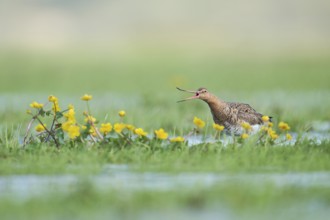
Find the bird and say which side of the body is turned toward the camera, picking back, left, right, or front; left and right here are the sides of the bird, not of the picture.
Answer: left

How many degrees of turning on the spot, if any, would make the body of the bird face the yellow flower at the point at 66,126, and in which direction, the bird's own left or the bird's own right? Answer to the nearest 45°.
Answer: approximately 45° to the bird's own left

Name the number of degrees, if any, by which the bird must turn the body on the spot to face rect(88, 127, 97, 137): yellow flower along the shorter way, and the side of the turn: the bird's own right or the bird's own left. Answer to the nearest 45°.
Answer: approximately 45° to the bird's own left

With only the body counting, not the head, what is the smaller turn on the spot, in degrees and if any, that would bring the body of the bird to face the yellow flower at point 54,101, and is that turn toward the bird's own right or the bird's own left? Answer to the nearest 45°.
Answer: approximately 45° to the bird's own left

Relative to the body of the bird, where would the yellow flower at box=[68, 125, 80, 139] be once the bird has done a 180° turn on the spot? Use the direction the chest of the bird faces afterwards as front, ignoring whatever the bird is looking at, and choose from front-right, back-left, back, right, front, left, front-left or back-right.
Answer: back-right
